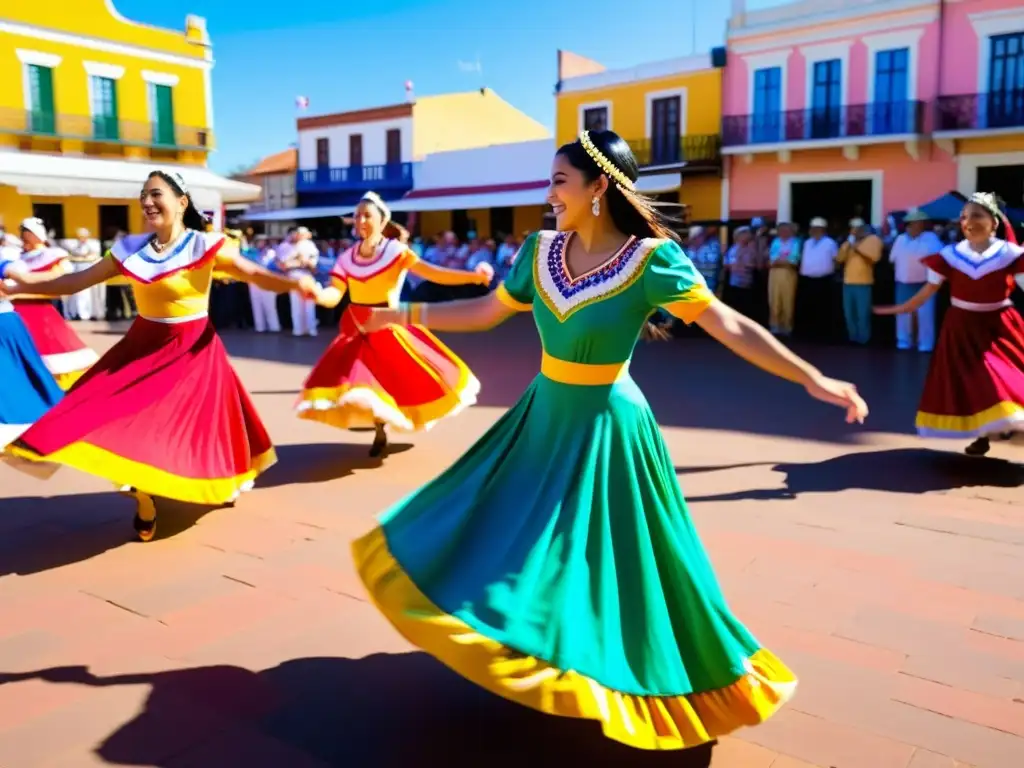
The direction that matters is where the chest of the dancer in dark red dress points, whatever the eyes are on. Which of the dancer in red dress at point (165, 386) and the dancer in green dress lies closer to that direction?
the dancer in green dress

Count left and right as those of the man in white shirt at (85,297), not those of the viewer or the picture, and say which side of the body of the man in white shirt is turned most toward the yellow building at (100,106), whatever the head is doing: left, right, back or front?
back

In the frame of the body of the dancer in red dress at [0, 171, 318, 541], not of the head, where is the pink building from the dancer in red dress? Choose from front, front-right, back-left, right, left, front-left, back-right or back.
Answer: back

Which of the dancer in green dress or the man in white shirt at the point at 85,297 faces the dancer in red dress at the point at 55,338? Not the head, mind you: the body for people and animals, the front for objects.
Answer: the man in white shirt

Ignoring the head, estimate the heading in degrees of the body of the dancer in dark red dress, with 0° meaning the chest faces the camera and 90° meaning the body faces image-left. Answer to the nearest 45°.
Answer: approximately 0°

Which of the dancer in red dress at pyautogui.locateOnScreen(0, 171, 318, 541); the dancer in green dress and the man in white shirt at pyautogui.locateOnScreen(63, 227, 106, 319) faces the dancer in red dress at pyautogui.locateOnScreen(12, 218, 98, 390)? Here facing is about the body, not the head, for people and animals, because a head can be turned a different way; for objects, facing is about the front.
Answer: the man in white shirt

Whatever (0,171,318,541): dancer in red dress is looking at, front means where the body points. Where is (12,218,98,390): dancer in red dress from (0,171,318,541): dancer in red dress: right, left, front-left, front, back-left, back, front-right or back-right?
back-right

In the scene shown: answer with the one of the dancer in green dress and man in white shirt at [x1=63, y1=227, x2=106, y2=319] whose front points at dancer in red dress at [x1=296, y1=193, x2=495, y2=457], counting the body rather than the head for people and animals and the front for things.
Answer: the man in white shirt

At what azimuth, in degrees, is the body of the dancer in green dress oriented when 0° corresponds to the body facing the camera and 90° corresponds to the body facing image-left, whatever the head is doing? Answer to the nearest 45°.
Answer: approximately 45°
